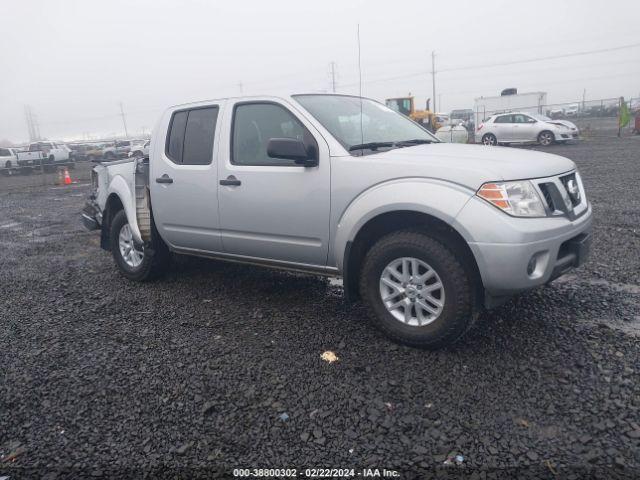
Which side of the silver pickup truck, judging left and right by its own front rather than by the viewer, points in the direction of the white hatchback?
left

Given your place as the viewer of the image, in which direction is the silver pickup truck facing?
facing the viewer and to the right of the viewer
